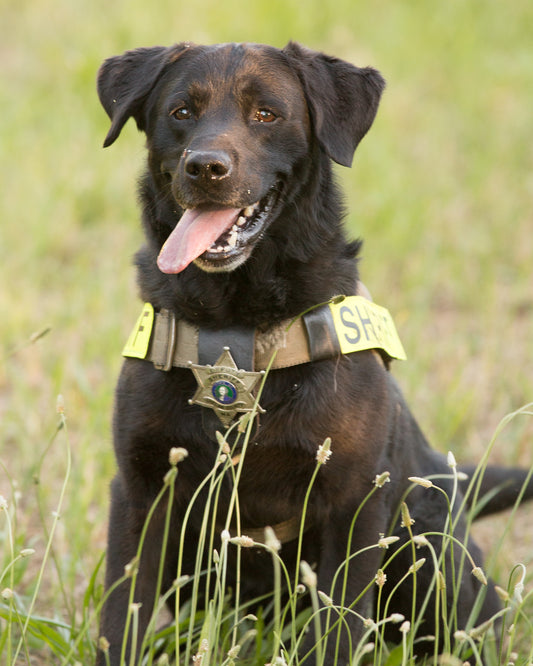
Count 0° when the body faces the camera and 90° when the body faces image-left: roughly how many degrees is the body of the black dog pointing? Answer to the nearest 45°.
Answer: approximately 45°
